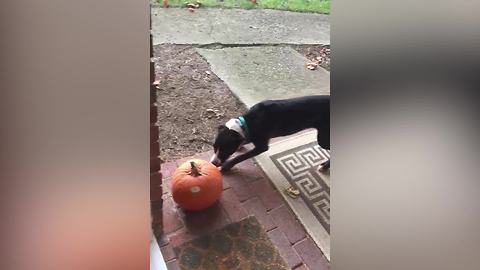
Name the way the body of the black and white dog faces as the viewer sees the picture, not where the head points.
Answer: to the viewer's left

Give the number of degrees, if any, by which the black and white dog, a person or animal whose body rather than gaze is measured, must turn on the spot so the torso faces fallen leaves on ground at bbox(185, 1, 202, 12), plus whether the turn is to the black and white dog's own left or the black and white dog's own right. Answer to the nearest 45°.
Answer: approximately 90° to the black and white dog's own right
